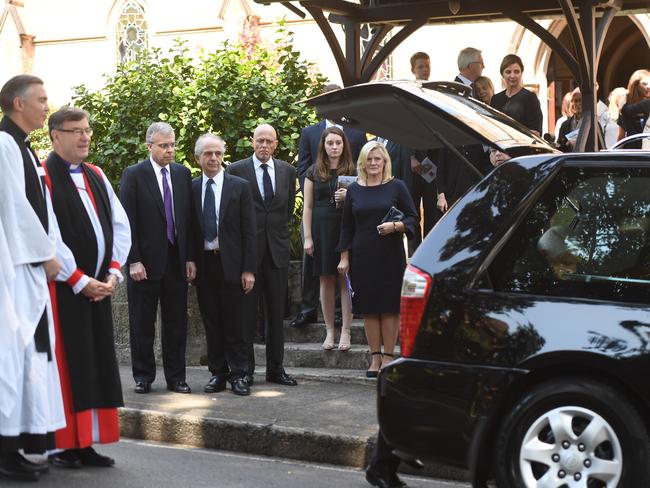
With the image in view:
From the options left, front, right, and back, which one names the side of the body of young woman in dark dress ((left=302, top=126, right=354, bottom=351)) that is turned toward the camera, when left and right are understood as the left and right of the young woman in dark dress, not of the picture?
front

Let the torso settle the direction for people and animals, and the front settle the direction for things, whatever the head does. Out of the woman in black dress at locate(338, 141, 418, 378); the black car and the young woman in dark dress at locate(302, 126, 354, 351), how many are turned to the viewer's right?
1

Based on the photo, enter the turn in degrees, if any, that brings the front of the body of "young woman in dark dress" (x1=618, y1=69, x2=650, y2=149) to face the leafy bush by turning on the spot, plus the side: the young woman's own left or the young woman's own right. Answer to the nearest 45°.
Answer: approximately 135° to the young woman's own right

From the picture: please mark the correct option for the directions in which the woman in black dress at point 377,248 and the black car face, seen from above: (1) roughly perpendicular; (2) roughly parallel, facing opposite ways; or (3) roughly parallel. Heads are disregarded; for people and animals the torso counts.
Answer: roughly perpendicular

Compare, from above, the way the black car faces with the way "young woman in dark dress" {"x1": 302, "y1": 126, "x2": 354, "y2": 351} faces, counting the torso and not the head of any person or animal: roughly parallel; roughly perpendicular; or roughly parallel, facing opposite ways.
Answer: roughly perpendicular

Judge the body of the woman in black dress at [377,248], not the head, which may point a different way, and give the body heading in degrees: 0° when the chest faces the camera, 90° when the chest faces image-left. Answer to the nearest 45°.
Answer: approximately 0°

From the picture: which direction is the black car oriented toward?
to the viewer's right

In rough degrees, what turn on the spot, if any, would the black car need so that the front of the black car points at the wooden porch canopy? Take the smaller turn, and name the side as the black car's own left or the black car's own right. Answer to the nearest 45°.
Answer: approximately 90° to the black car's own left

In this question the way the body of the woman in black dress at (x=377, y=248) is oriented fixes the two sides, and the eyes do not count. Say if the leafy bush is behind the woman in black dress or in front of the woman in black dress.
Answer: behind

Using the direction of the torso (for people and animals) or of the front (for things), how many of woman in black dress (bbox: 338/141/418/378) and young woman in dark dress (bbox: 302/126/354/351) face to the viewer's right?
0

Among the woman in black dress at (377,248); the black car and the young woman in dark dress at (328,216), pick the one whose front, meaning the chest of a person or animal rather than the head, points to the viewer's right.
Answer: the black car

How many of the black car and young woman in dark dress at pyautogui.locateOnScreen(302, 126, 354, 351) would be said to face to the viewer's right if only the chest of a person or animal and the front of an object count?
1

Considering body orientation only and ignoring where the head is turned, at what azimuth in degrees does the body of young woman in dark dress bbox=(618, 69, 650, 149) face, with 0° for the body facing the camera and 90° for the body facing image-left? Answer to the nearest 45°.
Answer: approximately 315°
